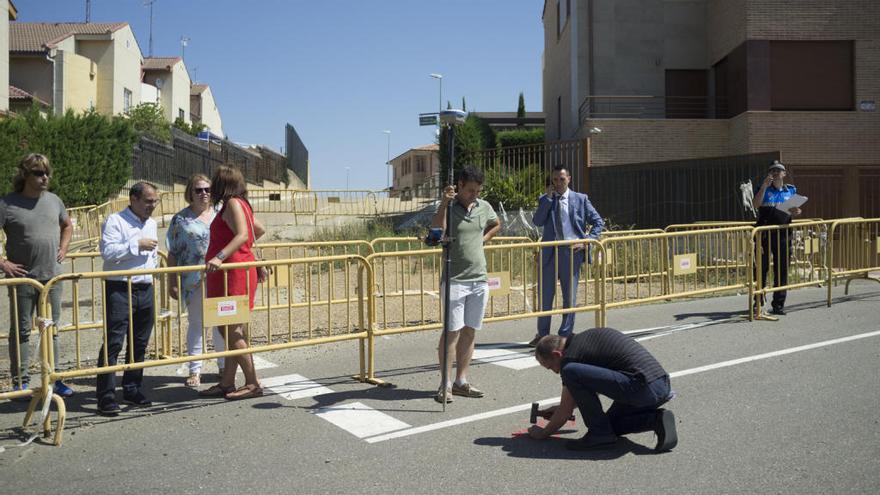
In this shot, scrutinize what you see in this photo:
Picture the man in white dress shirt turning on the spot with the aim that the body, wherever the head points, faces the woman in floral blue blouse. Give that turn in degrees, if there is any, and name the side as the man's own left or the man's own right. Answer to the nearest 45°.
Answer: approximately 90° to the man's own left

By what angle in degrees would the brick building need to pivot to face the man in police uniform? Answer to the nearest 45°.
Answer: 0° — it already faces them

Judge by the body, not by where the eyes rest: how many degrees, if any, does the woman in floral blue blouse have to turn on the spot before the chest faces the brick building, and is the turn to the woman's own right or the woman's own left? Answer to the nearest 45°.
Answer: approximately 90° to the woman's own left

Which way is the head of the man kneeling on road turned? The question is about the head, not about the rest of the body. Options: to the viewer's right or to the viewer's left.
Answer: to the viewer's left

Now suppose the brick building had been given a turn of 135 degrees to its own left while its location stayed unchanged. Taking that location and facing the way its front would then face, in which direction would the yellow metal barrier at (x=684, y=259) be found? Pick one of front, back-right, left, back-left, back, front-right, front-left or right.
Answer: back-right

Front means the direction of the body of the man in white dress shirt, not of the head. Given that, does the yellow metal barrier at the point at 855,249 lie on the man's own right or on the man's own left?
on the man's own left

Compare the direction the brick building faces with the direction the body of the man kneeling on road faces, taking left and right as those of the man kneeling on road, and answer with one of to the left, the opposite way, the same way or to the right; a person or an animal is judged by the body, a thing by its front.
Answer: to the left

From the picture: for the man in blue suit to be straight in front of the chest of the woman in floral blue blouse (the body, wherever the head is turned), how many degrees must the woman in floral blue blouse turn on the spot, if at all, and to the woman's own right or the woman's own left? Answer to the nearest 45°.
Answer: approximately 45° to the woman's own left

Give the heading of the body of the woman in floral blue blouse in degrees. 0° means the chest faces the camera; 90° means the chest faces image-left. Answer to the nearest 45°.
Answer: approximately 315°

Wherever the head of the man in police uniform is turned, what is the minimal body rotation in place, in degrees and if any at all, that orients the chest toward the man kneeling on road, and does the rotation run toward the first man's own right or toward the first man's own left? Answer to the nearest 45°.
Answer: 0° — they already face them

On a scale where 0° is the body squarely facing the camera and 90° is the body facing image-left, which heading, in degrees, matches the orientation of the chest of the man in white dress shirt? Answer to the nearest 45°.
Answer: approximately 315°
